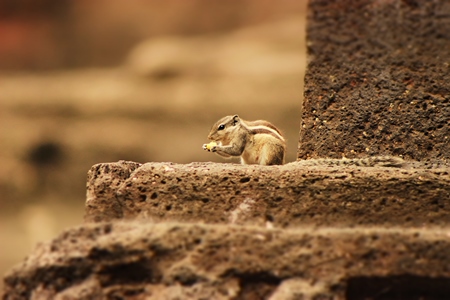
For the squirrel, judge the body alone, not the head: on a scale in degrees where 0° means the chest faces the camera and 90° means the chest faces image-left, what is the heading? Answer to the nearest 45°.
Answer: approximately 90°

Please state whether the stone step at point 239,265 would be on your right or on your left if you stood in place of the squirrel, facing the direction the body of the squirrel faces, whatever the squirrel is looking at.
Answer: on your left

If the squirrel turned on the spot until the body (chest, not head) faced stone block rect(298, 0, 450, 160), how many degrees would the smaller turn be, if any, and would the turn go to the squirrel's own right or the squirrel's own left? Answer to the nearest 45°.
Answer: approximately 135° to the squirrel's own left

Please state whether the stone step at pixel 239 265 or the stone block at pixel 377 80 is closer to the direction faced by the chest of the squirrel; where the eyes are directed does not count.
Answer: the stone step
